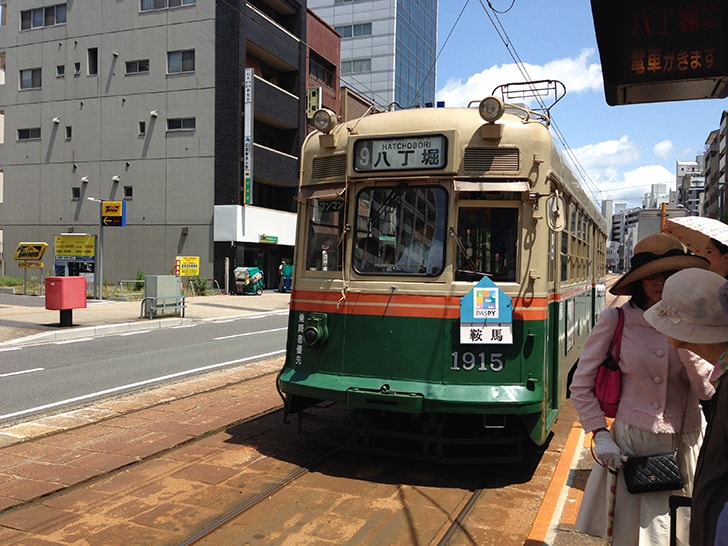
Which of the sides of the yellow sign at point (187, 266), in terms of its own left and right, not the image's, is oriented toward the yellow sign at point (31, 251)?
right

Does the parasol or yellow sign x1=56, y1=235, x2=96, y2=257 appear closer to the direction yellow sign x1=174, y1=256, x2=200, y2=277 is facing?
the parasol

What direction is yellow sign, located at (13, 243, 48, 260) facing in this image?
toward the camera

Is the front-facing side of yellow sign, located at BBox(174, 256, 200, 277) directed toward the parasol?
yes

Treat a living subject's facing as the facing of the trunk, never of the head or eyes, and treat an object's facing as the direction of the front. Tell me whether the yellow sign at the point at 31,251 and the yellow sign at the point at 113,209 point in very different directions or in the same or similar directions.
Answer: same or similar directions

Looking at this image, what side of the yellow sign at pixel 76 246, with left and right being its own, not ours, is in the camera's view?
front

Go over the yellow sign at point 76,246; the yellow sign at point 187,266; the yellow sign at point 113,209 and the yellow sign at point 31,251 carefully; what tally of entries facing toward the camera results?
4

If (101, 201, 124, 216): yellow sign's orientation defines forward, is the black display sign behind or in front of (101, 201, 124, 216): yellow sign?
in front

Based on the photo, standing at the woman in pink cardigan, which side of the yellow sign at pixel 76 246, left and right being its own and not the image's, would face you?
front

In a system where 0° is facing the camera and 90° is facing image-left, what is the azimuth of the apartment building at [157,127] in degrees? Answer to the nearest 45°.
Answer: approximately 315°

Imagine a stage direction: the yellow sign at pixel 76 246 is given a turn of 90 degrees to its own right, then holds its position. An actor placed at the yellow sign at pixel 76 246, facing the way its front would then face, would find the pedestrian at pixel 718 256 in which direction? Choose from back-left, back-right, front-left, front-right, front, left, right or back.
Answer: left

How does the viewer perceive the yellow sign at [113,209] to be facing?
facing the viewer

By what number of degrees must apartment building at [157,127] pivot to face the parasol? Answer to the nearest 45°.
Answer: approximately 45° to its right
